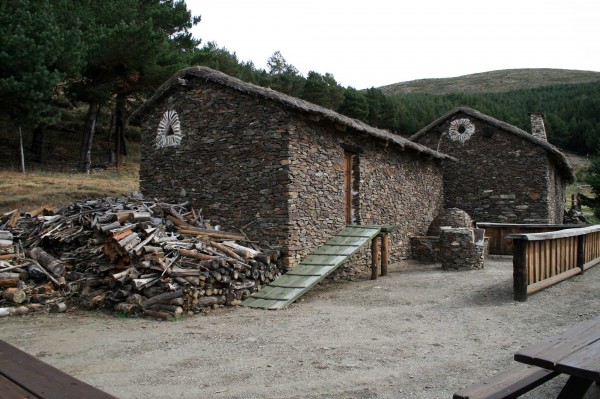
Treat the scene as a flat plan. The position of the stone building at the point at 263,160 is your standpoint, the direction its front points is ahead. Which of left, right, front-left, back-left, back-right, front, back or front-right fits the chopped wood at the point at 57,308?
right

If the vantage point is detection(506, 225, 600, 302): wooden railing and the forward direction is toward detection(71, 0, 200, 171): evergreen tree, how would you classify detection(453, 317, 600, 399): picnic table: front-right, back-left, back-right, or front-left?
back-left

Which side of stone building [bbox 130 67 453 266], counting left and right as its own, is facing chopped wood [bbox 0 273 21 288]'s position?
right

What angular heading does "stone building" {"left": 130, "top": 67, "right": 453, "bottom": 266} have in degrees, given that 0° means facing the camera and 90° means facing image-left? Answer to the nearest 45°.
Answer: approximately 315°

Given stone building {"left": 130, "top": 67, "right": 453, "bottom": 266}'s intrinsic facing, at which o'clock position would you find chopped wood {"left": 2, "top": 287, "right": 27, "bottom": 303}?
The chopped wood is roughly at 3 o'clock from the stone building.

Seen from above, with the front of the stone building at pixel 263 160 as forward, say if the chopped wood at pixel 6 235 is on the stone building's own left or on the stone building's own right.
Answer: on the stone building's own right

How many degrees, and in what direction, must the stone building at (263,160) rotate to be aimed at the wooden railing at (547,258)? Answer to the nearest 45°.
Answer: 0° — it already faces it

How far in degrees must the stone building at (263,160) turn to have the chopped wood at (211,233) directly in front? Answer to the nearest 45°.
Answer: approximately 90° to its right

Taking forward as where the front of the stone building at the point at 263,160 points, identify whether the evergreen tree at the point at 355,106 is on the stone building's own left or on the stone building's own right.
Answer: on the stone building's own left

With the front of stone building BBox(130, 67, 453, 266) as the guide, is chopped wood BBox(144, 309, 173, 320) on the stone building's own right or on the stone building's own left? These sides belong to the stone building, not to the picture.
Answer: on the stone building's own right

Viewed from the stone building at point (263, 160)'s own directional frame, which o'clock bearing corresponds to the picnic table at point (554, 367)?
The picnic table is roughly at 1 o'clock from the stone building.

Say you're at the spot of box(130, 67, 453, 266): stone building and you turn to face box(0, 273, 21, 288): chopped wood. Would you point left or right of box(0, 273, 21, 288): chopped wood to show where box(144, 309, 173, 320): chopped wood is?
left

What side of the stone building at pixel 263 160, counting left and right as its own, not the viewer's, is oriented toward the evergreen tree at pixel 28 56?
back

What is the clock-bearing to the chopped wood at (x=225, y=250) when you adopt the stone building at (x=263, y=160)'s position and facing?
The chopped wood is roughly at 2 o'clock from the stone building.

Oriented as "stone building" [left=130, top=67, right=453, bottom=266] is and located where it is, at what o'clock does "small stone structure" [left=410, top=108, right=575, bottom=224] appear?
The small stone structure is roughly at 9 o'clock from the stone building.

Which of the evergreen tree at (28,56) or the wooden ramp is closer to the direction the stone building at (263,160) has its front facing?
the wooden ramp
